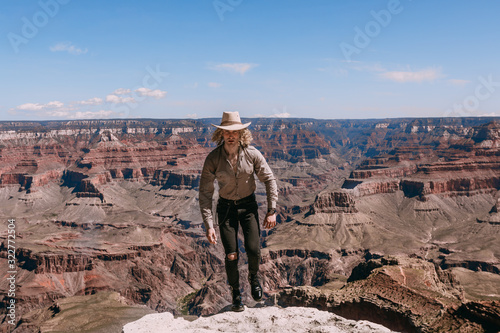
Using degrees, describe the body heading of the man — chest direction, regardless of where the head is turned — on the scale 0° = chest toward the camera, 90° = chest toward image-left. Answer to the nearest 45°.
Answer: approximately 0°
